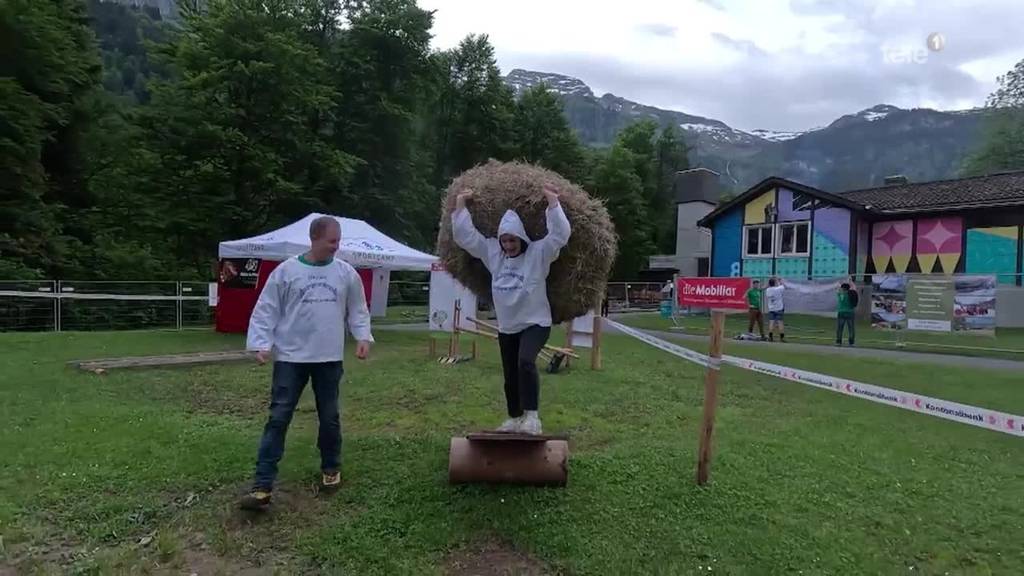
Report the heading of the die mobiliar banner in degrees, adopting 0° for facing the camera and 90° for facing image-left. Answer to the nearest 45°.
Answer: approximately 0°

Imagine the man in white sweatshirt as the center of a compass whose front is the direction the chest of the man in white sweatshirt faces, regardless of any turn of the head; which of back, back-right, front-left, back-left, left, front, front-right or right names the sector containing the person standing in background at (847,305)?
back-left

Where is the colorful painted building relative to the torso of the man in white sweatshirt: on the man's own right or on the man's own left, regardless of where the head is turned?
on the man's own left

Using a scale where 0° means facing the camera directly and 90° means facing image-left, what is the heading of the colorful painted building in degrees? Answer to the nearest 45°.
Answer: approximately 45°

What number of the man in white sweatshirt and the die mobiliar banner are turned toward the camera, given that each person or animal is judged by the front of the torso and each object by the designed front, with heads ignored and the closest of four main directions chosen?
2

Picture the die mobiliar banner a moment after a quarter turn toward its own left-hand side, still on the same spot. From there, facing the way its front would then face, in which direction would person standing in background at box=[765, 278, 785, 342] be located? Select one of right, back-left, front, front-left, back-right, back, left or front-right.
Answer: left

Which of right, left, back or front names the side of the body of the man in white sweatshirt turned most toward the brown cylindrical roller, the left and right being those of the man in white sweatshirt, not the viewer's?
left
